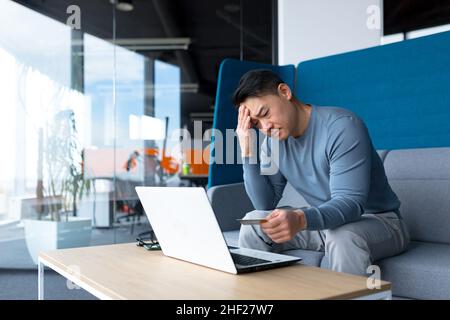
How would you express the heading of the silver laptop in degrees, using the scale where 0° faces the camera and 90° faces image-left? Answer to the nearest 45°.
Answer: approximately 225°

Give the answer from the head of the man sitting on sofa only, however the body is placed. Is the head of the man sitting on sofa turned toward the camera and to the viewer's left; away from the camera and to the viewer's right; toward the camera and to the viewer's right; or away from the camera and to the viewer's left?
toward the camera and to the viewer's left

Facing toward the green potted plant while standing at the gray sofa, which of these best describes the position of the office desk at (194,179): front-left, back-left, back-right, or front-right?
front-right

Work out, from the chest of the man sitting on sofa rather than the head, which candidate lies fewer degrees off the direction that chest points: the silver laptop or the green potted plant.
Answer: the silver laptop

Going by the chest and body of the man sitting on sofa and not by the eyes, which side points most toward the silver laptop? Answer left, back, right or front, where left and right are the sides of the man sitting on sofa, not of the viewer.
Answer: front

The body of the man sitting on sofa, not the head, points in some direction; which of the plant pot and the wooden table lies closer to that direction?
the wooden table

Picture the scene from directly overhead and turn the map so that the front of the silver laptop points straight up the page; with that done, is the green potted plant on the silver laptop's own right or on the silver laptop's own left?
on the silver laptop's own left

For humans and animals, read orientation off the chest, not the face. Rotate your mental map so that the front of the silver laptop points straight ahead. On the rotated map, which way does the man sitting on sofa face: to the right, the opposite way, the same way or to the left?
the opposite way

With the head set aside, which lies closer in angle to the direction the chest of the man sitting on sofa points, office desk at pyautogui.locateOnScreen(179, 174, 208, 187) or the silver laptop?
the silver laptop

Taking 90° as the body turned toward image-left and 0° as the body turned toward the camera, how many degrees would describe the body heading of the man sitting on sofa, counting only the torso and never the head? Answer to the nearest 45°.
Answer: approximately 45°

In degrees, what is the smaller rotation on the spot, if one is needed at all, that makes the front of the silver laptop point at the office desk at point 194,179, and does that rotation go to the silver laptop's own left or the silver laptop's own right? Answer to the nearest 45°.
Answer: approximately 45° to the silver laptop's own left

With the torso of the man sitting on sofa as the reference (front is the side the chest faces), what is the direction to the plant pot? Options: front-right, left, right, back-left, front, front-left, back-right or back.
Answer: right

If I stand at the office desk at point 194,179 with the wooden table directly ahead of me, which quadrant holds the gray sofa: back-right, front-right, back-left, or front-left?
front-left

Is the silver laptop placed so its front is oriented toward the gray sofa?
yes
